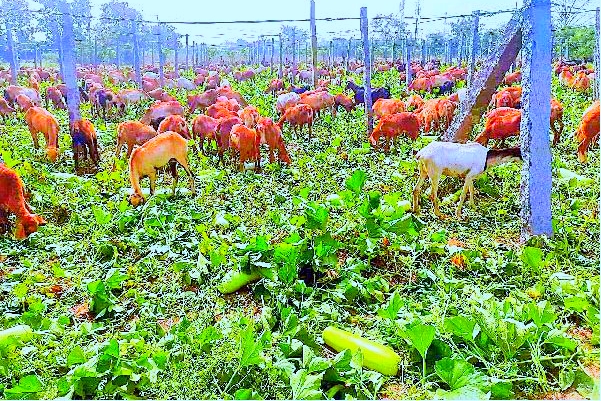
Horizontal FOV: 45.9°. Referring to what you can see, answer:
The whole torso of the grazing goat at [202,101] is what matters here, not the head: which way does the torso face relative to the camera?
to the viewer's left

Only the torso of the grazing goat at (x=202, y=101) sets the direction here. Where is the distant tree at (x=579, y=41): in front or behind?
behind

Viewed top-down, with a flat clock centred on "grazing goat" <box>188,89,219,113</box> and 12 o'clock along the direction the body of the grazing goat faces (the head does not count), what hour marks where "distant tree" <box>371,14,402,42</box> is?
The distant tree is roughly at 4 o'clock from the grazing goat.
